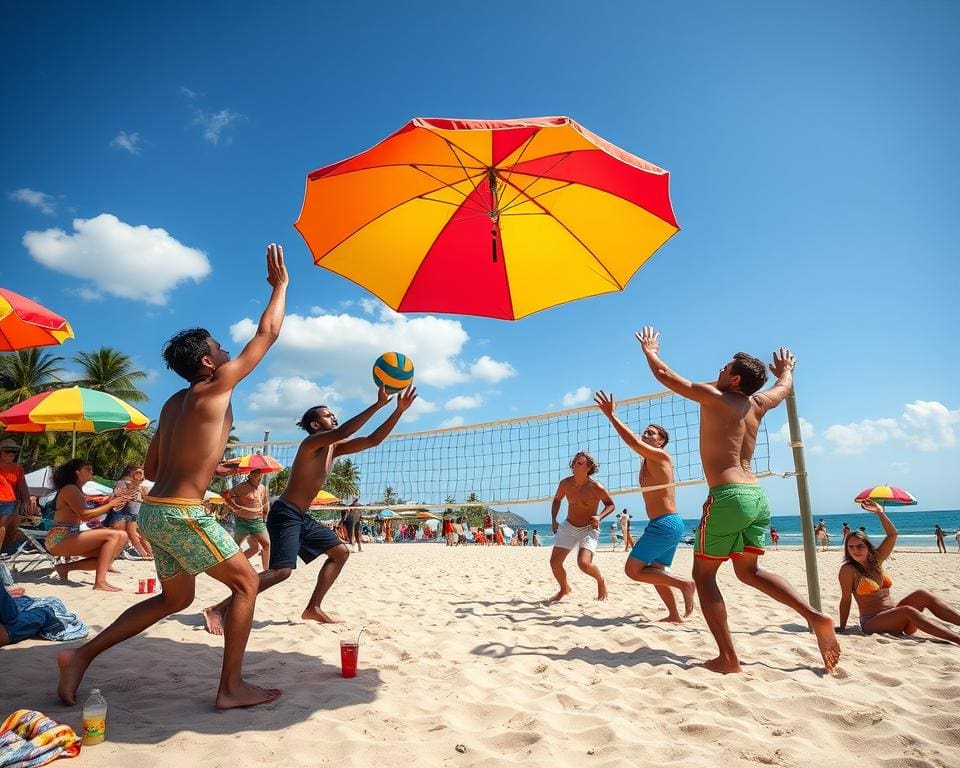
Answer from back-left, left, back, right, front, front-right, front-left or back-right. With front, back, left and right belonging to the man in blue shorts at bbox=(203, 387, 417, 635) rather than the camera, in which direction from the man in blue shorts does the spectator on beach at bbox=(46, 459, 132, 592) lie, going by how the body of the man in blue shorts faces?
back-left

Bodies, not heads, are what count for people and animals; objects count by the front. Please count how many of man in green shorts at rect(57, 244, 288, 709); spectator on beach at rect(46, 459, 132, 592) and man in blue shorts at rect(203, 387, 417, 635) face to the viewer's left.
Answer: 0

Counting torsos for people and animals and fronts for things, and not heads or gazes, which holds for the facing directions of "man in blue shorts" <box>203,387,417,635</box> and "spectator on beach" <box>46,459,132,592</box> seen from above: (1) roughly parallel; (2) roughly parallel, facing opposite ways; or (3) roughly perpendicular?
roughly parallel

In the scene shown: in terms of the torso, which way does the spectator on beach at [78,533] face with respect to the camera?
to the viewer's right

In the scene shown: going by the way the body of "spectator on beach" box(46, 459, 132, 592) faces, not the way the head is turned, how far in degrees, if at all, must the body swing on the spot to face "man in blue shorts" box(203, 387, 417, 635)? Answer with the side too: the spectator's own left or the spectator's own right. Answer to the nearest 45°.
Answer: approximately 45° to the spectator's own right

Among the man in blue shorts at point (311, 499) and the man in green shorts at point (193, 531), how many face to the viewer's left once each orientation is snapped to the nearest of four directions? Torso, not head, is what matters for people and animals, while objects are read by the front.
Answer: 0

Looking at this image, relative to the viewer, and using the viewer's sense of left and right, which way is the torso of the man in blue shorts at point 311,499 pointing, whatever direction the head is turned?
facing to the right of the viewer

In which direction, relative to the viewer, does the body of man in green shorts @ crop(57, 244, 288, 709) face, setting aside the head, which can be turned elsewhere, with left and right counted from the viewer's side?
facing away from the viewer and to the right of the viewer

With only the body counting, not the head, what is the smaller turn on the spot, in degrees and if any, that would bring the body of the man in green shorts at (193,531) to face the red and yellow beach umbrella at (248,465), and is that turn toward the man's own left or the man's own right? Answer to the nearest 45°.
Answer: approximately 45° to the man's own left

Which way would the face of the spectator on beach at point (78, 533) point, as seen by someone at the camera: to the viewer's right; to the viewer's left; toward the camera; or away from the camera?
to the viewer's right

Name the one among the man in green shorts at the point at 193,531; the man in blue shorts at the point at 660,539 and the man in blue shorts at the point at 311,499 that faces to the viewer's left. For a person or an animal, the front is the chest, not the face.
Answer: the man in blue shorts at the point at 660,539

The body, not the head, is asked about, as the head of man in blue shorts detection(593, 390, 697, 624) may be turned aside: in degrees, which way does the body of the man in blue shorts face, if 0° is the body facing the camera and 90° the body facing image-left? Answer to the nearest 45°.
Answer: approximately 90°

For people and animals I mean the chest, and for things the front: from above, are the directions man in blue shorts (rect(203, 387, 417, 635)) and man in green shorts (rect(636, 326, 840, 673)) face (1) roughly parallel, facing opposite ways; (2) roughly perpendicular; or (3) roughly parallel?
roughly perpendicular

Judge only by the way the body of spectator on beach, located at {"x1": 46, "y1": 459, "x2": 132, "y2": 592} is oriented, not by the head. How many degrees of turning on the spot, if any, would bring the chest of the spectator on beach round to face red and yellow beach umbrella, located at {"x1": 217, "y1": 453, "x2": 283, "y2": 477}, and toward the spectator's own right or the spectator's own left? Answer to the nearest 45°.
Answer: approximately 45° to the spectator's own left

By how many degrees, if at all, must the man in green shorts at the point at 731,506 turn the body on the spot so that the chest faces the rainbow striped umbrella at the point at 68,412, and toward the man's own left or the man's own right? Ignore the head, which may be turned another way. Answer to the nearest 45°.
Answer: approximately 45° to the man's own left
